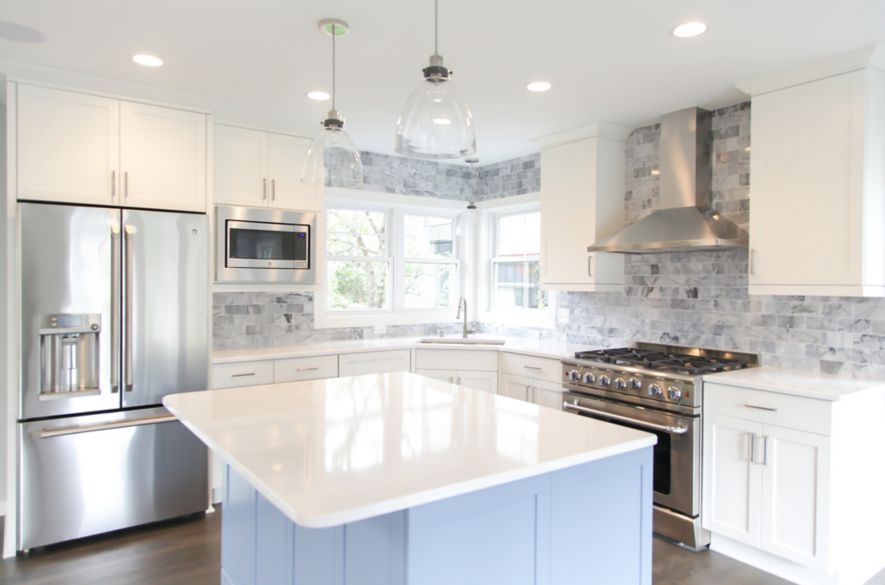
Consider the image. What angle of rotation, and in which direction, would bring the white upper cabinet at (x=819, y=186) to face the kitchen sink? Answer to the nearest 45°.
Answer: approximately 45° to its right

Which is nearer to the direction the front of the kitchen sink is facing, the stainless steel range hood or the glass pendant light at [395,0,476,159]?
the glass pendant light

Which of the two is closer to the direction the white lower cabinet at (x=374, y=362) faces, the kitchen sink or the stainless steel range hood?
the stainless steel range hood

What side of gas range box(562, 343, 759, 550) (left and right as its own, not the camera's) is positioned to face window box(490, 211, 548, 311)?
right

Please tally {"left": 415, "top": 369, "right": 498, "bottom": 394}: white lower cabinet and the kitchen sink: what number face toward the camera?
2

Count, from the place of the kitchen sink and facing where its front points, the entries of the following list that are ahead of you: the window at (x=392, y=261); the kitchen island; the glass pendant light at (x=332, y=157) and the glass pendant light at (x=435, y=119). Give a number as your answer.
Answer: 3

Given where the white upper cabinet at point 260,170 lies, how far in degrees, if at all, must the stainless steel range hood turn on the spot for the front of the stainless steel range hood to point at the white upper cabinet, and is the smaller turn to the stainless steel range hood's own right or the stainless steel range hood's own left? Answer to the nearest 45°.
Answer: approximately 45° to the stainless steel range hood's own right
